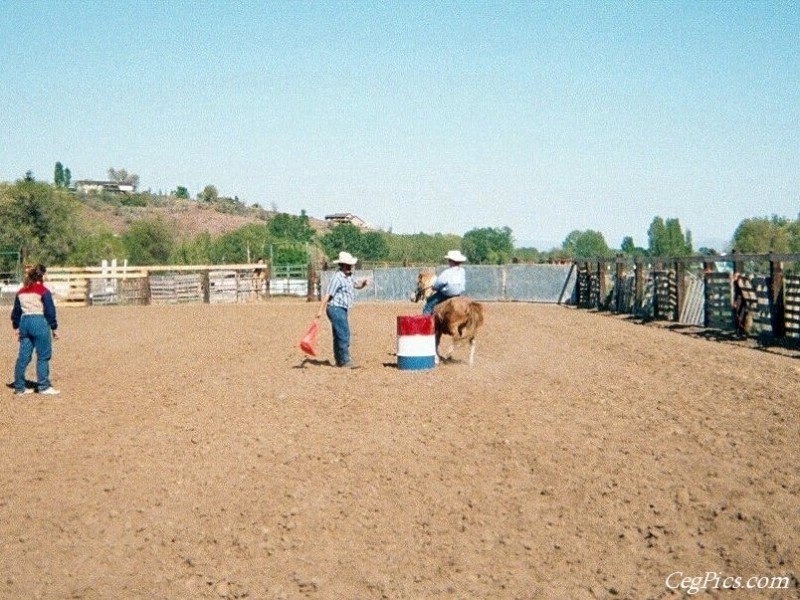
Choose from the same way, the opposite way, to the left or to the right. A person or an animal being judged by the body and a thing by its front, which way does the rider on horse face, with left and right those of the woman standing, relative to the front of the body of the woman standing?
to the left

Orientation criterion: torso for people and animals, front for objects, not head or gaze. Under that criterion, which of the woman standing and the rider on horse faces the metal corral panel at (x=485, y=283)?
the woman standing

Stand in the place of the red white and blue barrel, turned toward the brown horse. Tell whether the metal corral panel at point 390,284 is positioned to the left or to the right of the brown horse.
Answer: left

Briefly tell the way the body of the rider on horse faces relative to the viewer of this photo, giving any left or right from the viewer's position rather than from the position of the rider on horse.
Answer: facing to the left of the viewer

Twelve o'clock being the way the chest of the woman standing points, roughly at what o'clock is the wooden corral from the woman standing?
The wooden corral is roughly at 1 o'clock from the woman standing.

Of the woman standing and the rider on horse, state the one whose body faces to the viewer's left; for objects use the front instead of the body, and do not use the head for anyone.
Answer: the rider on horse

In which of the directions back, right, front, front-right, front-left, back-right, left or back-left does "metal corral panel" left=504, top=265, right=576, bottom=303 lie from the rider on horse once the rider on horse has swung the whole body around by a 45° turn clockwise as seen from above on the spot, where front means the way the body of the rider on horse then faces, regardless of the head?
front-right

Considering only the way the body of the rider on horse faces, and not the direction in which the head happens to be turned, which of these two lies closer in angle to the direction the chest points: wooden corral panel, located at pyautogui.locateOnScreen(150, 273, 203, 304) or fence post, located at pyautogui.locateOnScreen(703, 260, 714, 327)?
the wooden corral panel

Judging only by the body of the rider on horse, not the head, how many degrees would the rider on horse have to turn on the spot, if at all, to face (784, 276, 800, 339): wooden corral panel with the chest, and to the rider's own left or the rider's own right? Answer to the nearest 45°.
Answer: approximately 135° to the rider's own right

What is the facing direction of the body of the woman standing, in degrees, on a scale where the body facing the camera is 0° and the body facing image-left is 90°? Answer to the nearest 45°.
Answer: approximately 225°

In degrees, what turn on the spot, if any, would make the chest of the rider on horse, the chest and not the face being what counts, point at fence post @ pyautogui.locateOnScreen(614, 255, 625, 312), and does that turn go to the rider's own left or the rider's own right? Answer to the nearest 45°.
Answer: approximately 90° to the rider's own right

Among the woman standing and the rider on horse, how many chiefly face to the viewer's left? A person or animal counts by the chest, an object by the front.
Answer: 1
